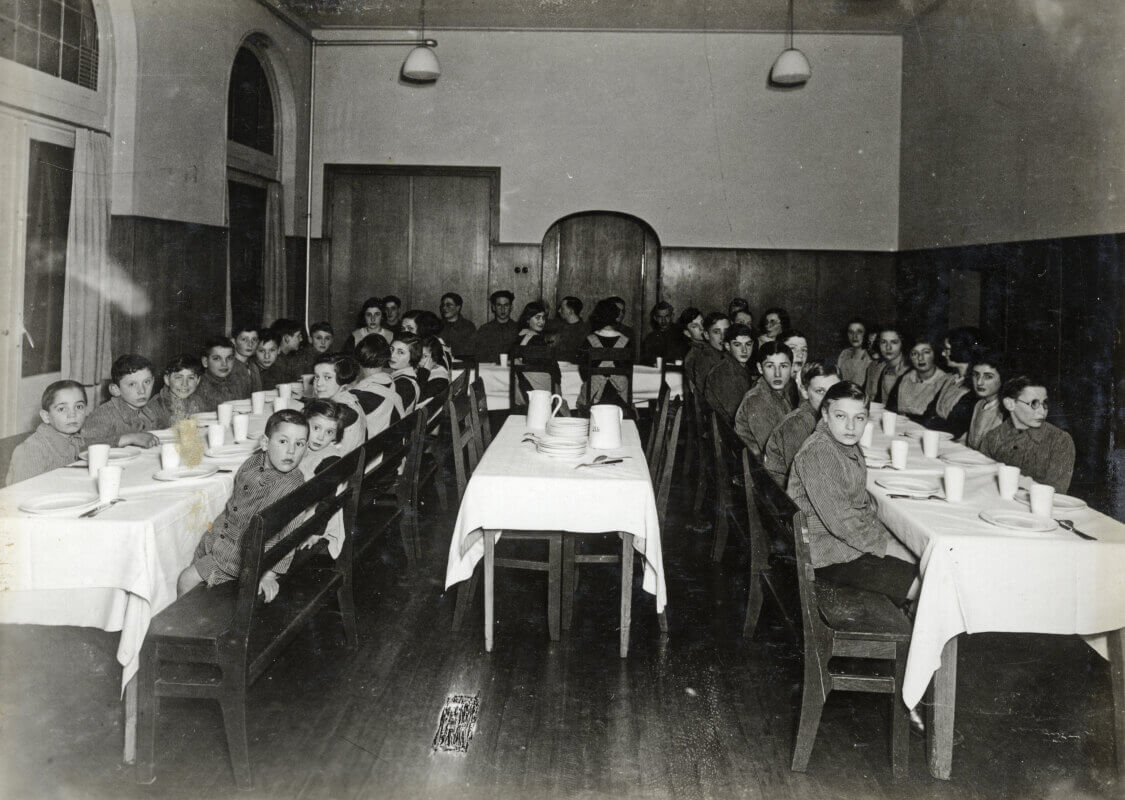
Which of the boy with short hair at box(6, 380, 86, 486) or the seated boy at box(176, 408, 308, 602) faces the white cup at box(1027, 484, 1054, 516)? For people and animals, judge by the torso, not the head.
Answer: the boy with short hair

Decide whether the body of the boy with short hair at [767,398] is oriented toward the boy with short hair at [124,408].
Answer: no

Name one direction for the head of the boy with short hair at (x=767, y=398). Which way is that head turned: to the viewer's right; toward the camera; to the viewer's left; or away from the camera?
toward the camera

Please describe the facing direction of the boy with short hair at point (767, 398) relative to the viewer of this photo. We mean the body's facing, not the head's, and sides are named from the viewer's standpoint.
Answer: facing the viewer and to the right of the viewer

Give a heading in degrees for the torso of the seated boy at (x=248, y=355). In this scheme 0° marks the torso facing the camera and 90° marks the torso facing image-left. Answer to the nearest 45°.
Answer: approximately 315°

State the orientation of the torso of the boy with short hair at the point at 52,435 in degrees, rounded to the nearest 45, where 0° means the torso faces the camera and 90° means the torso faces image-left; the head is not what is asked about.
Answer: approximately 315°

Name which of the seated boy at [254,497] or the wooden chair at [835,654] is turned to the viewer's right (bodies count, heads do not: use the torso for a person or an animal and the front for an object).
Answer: the wooden chair

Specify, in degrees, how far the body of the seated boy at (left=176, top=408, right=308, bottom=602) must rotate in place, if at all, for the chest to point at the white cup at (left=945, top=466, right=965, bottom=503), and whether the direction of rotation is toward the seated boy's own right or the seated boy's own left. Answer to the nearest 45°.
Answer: approximately 135° to the seated boy's own left

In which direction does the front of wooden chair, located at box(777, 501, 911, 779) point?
to the viewer's right

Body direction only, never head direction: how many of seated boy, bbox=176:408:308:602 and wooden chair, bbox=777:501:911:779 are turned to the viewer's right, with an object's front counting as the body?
1

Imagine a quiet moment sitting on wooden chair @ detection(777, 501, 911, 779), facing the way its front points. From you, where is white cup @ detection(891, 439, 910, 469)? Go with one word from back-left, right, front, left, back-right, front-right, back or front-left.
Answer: left

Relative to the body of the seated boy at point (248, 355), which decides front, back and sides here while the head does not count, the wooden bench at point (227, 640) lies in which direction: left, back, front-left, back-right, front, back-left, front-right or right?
front-right

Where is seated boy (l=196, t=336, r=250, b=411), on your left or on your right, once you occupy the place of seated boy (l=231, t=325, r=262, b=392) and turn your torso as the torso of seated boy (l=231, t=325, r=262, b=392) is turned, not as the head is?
on your right
